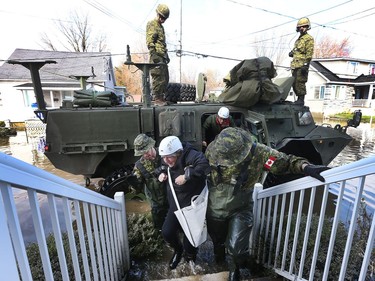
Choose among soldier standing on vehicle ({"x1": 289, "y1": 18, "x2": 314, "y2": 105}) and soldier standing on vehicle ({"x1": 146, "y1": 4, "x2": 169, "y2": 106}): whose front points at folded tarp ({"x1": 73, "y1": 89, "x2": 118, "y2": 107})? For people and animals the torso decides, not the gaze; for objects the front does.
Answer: soldier standing on vehicle ({"x1": 289, "y1": 18, "x2": 314, "y2": 105})

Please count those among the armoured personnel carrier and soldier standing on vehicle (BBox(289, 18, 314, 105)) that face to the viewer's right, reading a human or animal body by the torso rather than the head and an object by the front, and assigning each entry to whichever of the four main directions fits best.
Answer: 1

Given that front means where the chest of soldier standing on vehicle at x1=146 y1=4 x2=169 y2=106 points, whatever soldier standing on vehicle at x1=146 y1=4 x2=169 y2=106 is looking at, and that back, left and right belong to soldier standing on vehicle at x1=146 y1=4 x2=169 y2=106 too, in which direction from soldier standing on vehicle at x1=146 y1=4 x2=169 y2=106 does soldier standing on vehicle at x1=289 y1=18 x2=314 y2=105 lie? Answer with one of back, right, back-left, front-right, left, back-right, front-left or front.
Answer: front-left

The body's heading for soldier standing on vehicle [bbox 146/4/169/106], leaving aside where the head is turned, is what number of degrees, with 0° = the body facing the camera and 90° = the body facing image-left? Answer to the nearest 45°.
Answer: approximately 315°

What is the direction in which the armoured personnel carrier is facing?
to the viewer's right

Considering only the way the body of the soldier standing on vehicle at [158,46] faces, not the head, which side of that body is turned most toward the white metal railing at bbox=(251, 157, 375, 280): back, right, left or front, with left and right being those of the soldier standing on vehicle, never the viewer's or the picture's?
front

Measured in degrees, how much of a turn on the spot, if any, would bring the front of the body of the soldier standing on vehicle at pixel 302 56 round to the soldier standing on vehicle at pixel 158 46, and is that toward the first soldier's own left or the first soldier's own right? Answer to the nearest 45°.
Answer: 0° — they already face them

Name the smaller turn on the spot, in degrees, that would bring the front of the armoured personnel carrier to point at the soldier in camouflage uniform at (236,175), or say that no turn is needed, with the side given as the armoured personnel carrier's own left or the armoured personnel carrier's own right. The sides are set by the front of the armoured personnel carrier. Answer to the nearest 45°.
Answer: approximately 45° to the armoured personnel carrier's own right
